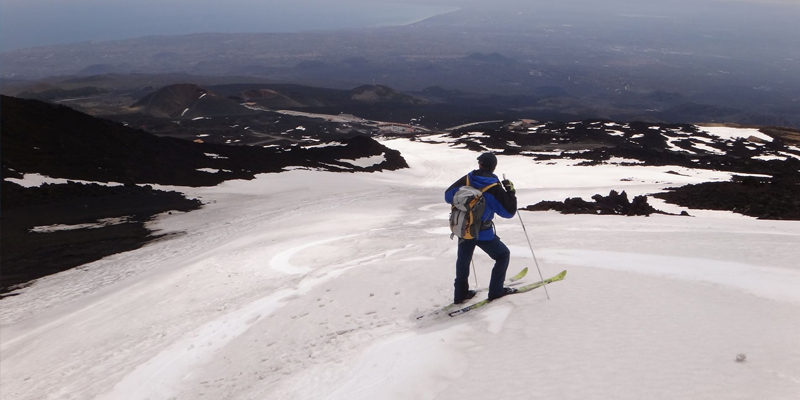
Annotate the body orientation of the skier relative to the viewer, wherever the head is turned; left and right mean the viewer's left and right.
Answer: facing away from the viewer and to the right of the viewer
